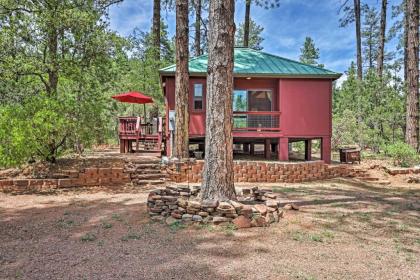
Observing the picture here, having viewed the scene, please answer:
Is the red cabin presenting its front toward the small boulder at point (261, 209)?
yes

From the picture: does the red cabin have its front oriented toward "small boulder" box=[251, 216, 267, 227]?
yes

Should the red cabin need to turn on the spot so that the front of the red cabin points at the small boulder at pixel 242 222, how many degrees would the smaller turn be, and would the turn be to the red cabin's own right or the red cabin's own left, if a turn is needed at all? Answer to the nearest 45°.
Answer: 0° — it already faces it

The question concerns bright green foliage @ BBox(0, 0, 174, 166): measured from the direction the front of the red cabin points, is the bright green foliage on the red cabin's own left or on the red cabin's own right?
on the red cabin's own right

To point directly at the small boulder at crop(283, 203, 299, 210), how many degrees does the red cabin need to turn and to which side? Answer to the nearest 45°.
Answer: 0° — it already faces it

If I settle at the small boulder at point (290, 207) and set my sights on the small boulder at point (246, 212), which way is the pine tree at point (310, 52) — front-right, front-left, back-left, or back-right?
back-right

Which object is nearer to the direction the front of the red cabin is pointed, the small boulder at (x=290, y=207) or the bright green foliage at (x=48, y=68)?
the small boulder

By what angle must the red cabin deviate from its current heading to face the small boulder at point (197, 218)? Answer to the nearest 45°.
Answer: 0° — it already faces it

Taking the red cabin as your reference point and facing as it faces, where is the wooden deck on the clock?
The wooden deck is roughly at 3 o'clock from the red cabin.

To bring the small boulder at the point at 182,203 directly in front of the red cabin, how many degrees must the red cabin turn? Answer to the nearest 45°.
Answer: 0° — it already faces it

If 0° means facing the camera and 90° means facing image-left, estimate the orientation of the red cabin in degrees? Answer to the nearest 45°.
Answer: approximately 0°
